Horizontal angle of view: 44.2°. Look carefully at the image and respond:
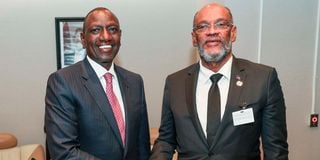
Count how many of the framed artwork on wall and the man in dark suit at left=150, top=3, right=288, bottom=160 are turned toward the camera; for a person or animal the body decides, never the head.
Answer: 2

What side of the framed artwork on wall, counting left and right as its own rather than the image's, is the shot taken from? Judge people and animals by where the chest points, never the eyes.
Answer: front

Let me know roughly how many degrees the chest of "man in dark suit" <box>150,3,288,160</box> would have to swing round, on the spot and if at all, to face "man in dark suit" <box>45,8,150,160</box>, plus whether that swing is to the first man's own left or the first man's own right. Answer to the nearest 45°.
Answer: approximately 90° to the first man's own right

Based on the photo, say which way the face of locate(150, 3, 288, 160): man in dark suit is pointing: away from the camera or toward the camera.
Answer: toward the camera

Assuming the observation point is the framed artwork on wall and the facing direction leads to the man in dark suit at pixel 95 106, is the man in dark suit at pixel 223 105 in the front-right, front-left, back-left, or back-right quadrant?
front-left

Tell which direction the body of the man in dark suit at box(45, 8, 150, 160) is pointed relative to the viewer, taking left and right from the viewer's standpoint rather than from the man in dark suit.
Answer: facing the viewer and to the right of the viewer

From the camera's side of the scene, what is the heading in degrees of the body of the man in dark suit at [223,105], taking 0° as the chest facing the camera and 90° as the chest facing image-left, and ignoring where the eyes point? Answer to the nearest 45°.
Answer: approximately 0°

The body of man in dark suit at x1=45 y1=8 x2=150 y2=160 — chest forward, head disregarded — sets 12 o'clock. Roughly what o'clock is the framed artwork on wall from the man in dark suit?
The framed artwork on wall is roughly at 7 o'clock from the man in dark suit.

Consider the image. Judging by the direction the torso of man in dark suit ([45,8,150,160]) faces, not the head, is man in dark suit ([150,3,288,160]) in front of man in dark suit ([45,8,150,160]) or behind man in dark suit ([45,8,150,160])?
in front

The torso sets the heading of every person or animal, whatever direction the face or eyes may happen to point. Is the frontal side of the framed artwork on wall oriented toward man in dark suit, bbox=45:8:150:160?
yes

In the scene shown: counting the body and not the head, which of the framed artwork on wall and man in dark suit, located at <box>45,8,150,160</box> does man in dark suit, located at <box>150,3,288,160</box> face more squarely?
the man in dark suit

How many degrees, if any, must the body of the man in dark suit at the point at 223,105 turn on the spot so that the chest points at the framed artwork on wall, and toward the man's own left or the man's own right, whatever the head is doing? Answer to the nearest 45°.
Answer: approximately 135° to the man's own right
